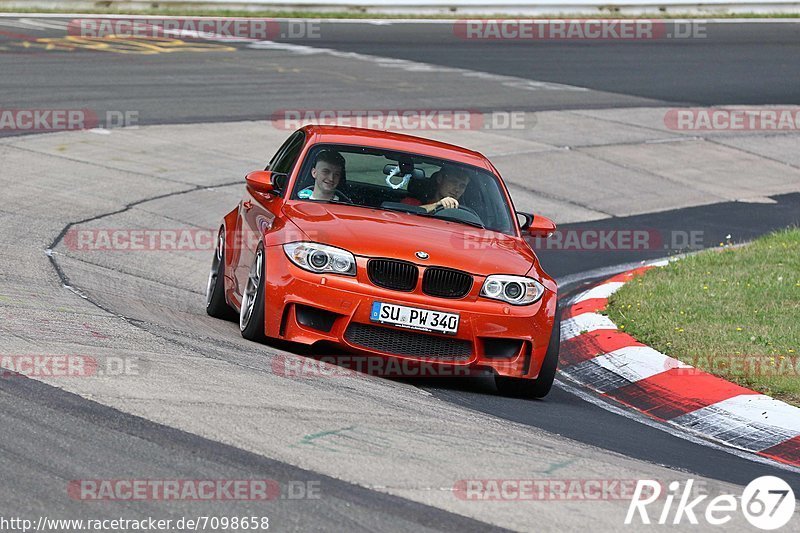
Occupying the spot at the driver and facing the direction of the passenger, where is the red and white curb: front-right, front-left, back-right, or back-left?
back-left

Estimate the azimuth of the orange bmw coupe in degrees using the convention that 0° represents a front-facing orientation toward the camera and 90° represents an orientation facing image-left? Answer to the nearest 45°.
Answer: approximately 0°

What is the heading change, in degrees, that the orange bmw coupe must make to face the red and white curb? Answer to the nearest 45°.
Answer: approximately 90° to its left
